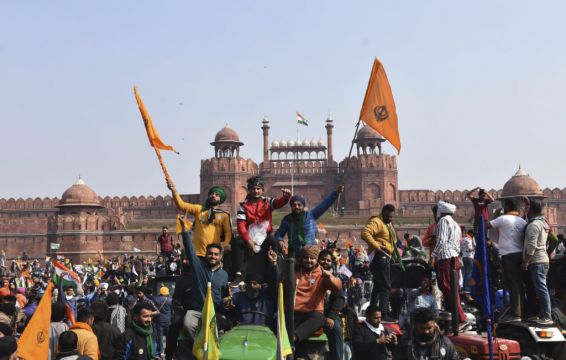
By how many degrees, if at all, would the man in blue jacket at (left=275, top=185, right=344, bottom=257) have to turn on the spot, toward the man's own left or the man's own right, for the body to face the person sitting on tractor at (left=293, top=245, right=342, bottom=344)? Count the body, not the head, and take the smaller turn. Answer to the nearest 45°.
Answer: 0° — they already face them

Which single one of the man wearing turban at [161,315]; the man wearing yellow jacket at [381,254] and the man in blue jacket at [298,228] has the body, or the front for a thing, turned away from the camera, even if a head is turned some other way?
the man wearing turban at [161,315]

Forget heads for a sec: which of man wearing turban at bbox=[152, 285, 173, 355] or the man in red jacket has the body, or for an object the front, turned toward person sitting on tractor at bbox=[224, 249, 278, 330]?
the man in red jacket

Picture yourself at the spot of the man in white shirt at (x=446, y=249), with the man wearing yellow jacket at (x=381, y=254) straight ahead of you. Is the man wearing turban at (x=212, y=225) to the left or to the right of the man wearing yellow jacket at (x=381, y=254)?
left

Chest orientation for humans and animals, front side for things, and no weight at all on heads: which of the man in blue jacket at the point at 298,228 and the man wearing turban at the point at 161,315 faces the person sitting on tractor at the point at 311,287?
the man in blue jacket

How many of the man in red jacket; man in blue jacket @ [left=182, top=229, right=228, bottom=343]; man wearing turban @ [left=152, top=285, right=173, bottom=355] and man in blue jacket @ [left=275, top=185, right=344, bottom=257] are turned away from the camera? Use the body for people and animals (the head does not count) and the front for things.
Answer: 1
